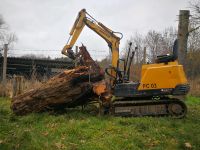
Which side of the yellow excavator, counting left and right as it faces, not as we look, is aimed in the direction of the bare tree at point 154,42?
right

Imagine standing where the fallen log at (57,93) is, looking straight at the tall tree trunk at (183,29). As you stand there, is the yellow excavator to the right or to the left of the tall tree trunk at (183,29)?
right

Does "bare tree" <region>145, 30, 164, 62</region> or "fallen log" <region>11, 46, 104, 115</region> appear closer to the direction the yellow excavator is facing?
the fallen log

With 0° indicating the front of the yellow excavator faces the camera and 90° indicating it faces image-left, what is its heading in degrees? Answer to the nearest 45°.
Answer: approximately 90°

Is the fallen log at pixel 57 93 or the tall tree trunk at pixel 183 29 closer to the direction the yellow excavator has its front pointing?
the fallen log

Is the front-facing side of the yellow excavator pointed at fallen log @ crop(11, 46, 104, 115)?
yes

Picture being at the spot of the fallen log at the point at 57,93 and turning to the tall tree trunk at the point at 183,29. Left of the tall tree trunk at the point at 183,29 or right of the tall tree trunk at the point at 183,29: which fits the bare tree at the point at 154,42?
left
